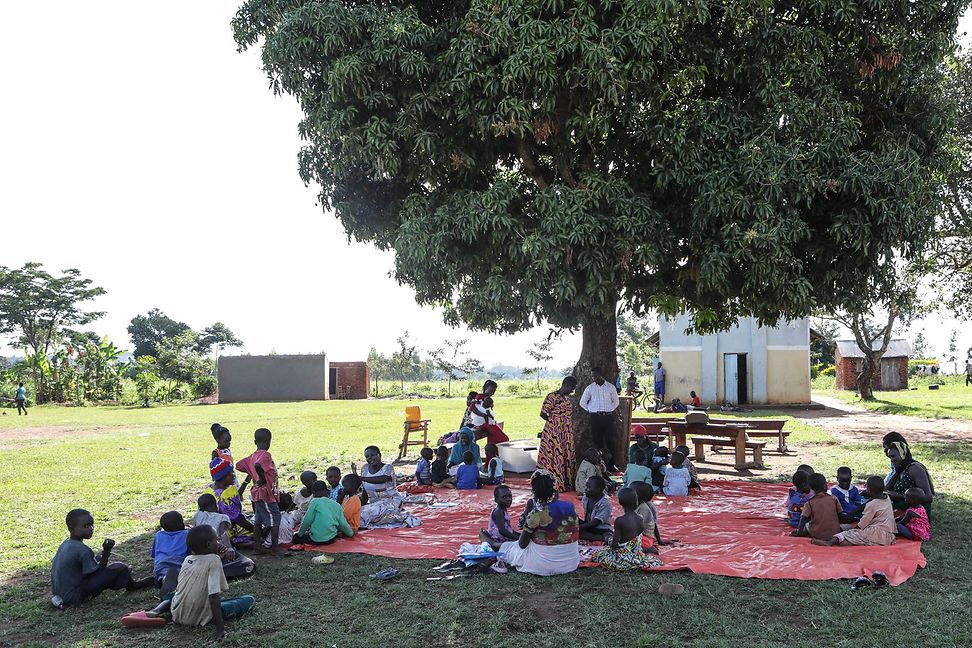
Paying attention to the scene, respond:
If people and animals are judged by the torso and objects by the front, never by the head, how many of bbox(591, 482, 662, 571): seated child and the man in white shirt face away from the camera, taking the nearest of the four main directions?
1

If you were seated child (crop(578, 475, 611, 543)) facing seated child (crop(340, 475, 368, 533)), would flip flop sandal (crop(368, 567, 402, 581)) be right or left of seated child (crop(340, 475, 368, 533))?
left

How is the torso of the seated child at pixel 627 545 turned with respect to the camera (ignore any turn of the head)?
away from the camera

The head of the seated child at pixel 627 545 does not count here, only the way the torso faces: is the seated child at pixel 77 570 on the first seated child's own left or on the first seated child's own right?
on the first seated child's own left

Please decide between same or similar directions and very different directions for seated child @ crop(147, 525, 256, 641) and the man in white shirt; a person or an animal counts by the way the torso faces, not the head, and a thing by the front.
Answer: very different directions
